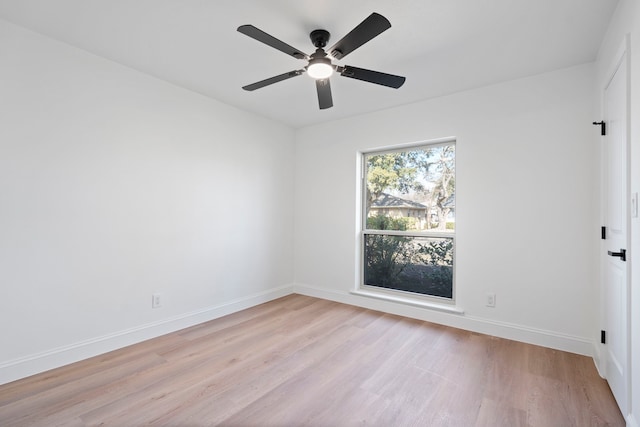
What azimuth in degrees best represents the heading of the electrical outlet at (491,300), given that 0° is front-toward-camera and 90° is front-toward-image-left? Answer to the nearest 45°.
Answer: approximately 0°

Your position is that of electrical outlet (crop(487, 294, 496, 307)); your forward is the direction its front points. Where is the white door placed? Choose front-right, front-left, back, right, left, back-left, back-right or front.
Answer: front-left

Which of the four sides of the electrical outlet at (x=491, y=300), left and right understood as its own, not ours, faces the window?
right

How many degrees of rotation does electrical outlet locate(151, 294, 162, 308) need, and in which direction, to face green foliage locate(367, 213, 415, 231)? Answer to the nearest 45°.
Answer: approximately 45° to its left

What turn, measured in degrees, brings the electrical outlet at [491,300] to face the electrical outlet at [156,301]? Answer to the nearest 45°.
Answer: approximately 45° to its right

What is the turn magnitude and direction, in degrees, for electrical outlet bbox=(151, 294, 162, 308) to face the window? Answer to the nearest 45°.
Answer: approximately 45° to its left

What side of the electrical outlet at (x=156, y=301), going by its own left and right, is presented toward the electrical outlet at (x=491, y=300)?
front

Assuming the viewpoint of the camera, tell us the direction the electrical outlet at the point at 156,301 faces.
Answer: facing the viewer and to the right of the viewer

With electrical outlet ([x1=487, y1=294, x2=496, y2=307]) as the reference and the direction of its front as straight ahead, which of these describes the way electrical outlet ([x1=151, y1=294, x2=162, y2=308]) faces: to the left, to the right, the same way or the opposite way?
to the left

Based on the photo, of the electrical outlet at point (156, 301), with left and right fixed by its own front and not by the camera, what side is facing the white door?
front

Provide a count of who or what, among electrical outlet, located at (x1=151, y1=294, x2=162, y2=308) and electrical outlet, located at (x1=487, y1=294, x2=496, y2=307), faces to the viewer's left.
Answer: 0

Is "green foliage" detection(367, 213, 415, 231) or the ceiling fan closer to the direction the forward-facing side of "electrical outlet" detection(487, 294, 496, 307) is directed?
the ceiling fan

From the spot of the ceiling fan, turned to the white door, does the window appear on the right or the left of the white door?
left
